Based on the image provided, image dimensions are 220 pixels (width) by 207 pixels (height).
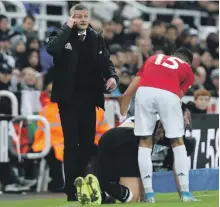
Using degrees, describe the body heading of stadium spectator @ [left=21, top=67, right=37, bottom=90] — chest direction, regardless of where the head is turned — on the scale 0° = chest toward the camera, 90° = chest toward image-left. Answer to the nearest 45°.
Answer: approximately 315°

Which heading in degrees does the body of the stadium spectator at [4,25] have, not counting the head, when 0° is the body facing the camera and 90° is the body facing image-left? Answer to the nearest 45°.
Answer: approximately 0°

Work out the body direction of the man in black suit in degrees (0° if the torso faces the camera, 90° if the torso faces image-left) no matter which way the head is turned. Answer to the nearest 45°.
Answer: approximately 0°

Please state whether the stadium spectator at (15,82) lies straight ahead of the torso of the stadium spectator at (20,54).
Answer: yes

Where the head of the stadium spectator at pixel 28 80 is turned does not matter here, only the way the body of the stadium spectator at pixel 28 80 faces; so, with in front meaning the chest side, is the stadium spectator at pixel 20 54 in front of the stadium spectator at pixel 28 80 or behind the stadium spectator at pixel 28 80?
behind

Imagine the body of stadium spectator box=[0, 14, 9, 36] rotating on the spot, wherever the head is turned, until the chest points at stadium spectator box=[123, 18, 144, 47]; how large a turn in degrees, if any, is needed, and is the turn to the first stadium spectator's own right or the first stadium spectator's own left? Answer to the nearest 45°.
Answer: approximately 135° to the first stadium spectator's own left

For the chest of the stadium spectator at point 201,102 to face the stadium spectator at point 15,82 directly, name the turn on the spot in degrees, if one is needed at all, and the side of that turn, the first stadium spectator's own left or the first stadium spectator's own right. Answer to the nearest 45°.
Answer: approximately 135° to the first stadium spectator's own right

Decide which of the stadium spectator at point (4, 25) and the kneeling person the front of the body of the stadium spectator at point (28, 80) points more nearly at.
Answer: the kneeling person
